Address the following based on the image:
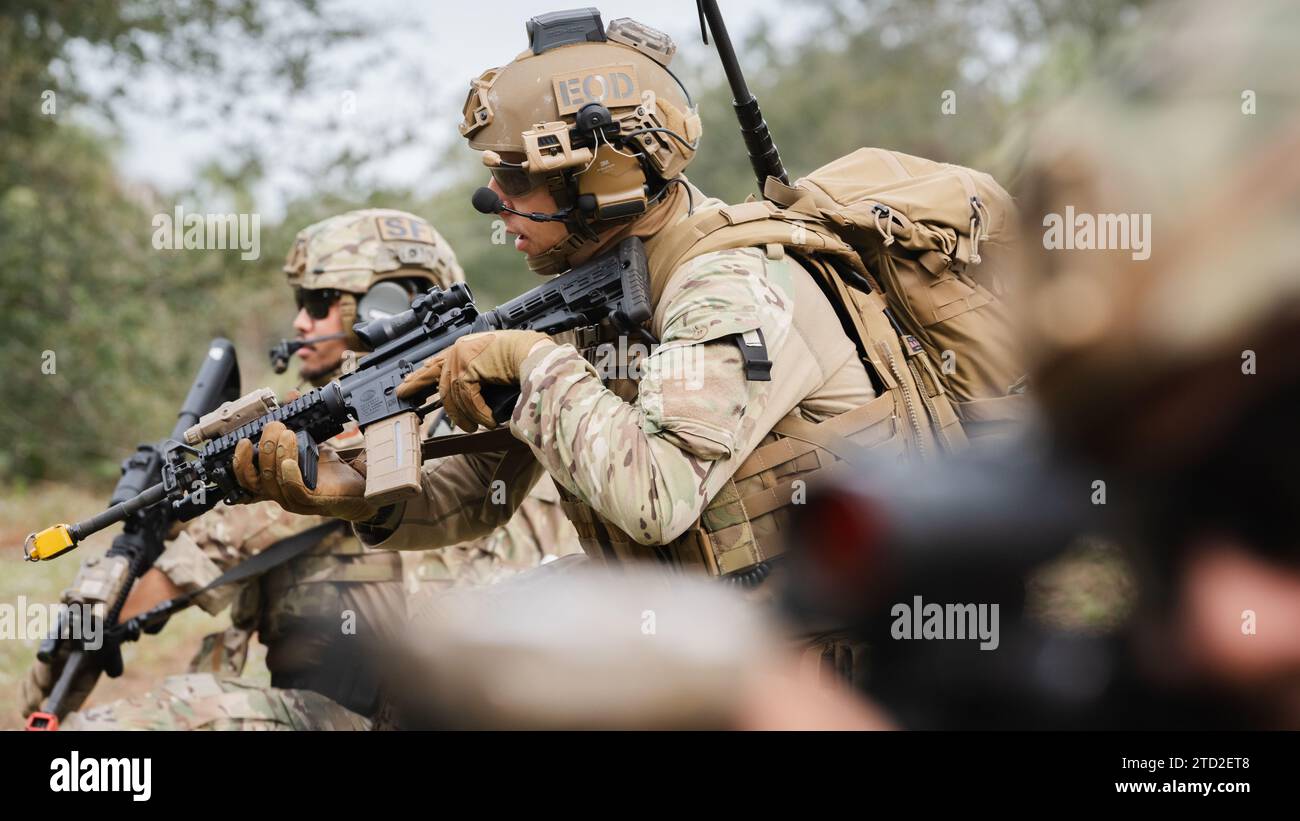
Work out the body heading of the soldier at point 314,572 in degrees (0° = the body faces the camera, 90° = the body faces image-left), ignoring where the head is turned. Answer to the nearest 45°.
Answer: approximately 90°

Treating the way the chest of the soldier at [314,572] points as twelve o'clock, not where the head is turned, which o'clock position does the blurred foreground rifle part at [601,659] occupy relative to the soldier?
The blurred foreground rifle part is roughly at 9 o'clock from the soldier.

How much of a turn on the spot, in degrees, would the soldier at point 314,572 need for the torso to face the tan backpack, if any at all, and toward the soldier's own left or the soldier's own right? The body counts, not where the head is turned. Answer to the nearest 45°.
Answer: approximately 135° to the soldier's own left

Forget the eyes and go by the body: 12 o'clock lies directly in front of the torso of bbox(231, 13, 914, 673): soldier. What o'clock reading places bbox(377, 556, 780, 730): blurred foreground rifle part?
The blurred foreground rifle part is roughly at 9 o'clock from the soldier.

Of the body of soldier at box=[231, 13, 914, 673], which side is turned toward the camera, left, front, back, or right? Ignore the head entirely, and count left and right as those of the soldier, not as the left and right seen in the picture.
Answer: left

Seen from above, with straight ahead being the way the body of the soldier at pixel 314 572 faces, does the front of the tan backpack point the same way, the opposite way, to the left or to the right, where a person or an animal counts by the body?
the opposite way

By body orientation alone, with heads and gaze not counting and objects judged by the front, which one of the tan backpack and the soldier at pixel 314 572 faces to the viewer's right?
the tan backpack
